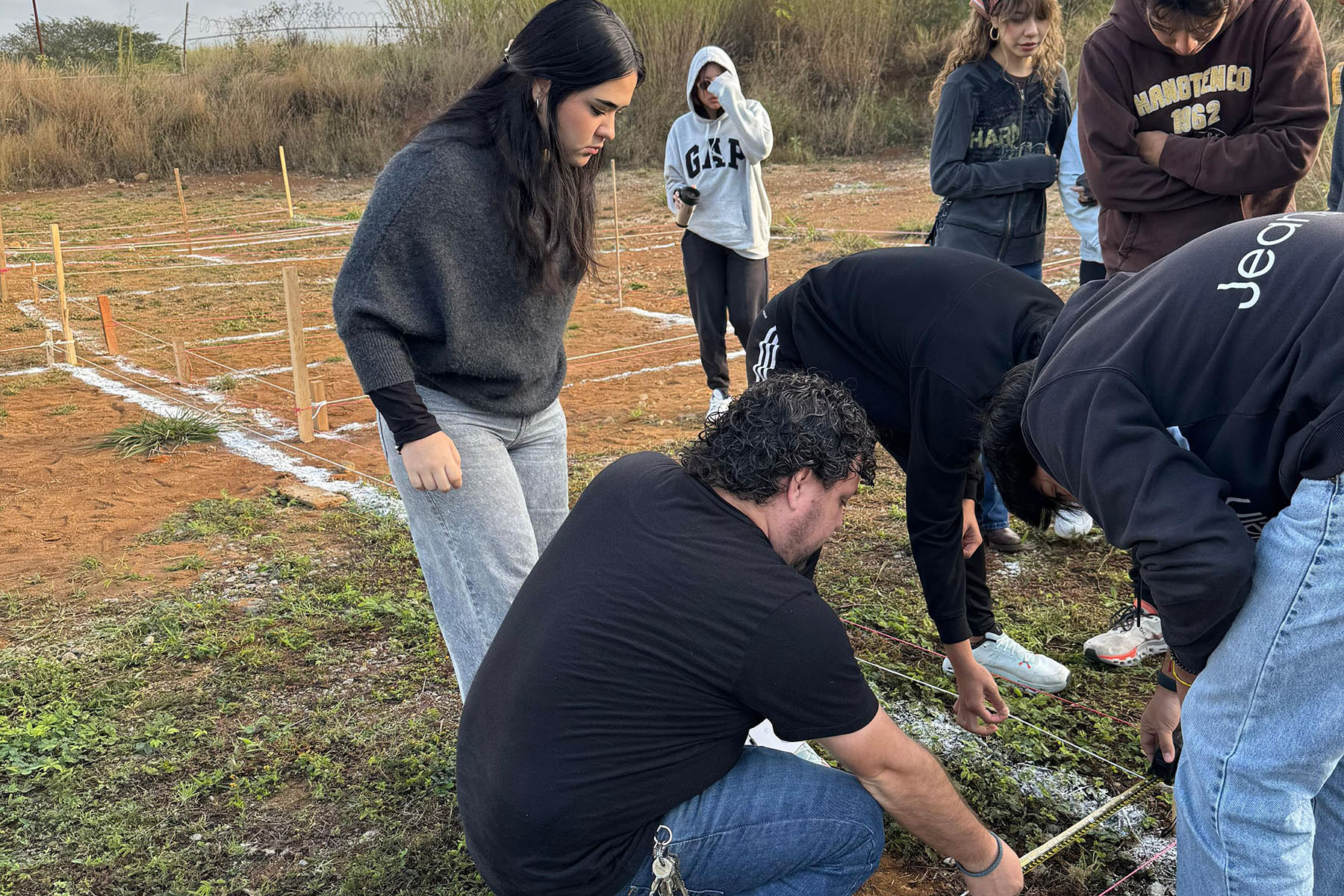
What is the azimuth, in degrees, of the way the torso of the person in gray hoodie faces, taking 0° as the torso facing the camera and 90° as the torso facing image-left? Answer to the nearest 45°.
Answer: approximately 0°

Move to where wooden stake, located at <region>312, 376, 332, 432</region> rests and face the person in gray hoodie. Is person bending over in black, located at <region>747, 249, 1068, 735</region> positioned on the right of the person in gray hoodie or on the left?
right

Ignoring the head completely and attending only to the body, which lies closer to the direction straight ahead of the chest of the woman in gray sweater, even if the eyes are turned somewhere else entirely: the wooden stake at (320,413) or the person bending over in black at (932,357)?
the person bending over in black

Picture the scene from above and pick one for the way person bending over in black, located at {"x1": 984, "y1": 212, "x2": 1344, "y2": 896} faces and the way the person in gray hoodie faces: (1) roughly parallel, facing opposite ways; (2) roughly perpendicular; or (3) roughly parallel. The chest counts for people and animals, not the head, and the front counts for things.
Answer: roughly perpendicular

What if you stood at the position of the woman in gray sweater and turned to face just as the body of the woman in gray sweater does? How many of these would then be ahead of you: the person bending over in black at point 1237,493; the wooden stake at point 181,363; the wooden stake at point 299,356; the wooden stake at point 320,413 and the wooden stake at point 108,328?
1

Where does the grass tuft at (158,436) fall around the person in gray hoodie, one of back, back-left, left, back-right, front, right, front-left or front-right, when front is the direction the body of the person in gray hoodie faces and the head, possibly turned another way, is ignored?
right

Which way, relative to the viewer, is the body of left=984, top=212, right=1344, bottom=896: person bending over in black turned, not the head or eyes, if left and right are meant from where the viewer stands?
facing to the left of the viewer
